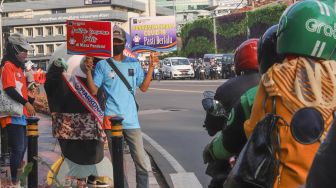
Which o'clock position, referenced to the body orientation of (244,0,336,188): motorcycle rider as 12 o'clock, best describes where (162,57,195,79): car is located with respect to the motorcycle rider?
The car is roughly at 1 o'clock from the motorcycle rider.

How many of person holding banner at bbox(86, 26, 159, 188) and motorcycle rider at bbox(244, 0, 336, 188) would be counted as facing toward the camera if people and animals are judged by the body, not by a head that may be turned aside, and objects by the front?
1

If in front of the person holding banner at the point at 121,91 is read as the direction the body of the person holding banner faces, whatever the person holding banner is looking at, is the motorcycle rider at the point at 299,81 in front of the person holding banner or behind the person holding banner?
in front

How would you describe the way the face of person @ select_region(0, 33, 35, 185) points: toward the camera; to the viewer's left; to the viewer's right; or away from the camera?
to the viewer's right

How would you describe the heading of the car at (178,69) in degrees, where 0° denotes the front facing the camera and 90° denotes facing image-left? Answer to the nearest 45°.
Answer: approximately 315°

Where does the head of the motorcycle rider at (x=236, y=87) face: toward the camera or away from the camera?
away from the camera

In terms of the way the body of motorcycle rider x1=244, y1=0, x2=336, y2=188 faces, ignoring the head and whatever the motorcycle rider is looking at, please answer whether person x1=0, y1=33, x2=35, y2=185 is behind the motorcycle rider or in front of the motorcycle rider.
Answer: in front

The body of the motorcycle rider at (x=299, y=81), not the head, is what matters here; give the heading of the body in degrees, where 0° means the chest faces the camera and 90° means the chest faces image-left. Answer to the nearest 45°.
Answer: approximately 135°

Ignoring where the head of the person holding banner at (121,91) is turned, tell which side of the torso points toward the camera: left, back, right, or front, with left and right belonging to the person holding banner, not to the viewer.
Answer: front

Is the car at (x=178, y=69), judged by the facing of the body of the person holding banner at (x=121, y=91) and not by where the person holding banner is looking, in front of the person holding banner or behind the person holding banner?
behind

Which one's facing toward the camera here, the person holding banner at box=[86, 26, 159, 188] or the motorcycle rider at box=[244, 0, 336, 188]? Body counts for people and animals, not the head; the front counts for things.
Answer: the person holding banner

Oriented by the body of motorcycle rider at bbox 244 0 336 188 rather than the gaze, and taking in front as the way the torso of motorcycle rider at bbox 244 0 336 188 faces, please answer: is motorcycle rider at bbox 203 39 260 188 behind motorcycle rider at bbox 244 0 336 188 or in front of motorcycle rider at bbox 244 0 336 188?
in front
